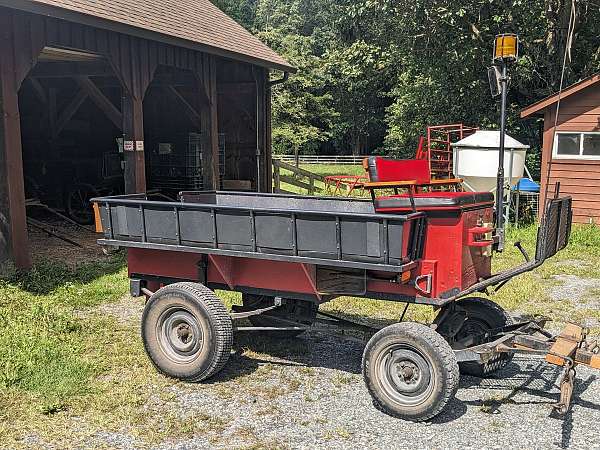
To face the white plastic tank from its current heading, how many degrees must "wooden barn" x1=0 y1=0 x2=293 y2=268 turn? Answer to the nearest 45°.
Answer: approximately 45° to its left

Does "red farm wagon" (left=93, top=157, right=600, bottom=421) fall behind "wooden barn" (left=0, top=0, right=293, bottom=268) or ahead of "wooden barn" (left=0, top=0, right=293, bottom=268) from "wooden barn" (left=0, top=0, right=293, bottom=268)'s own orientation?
ahead

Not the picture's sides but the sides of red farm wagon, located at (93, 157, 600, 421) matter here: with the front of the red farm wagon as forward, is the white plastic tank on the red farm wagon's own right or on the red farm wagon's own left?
on the red farm wagon's own left

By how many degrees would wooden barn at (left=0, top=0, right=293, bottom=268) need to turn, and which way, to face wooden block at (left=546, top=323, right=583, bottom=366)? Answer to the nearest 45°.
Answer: approximately 45° to its right

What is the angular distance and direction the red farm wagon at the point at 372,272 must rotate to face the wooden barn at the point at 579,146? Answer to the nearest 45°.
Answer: approximately 90° to its left

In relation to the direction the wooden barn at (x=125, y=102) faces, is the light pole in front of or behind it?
in front

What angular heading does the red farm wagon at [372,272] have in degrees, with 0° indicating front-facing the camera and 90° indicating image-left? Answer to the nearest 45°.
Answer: approximately 315°

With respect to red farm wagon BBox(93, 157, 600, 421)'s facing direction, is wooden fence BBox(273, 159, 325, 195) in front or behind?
behind

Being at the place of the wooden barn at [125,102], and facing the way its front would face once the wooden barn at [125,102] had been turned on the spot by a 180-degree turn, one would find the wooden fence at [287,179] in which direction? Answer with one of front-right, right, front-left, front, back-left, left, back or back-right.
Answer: right

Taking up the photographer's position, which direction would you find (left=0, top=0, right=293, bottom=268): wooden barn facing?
facing the viewer and to the right of the viewer

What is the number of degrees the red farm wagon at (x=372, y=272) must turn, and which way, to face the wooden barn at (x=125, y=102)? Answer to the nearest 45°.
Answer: approximately 180°

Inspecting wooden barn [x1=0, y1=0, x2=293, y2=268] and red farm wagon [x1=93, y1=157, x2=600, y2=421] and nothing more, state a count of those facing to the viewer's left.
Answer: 0
